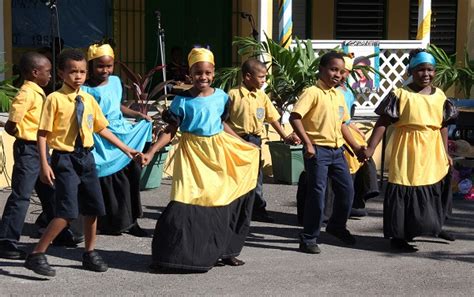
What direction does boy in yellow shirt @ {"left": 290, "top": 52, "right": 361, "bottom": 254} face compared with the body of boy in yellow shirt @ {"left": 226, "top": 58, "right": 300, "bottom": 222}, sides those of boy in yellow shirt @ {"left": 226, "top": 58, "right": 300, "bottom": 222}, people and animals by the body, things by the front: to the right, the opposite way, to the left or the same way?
the same way

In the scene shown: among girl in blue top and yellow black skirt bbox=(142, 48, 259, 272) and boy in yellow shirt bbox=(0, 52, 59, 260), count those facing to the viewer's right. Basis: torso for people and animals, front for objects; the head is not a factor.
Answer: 1

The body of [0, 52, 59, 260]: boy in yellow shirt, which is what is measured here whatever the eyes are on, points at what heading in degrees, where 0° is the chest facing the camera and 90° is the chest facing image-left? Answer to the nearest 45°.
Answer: approximately 270°

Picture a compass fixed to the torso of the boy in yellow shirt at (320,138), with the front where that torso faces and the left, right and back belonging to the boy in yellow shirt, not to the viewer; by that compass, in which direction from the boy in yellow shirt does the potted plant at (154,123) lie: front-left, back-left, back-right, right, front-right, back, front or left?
back

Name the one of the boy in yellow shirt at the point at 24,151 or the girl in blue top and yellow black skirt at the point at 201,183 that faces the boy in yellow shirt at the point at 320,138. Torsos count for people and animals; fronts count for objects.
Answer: the boy in yellow shirt at the point at 24,151

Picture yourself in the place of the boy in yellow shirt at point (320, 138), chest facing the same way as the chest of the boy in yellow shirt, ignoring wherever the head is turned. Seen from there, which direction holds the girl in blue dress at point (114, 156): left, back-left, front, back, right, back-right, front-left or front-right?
back-right

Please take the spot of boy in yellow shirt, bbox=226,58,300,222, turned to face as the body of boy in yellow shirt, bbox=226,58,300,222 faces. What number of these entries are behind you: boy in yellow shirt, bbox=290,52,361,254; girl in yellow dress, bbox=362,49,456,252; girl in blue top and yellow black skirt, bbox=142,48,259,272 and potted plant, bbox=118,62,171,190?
1

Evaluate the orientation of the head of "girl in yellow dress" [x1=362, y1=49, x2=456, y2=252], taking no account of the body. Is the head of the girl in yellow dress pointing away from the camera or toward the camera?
toward the camera

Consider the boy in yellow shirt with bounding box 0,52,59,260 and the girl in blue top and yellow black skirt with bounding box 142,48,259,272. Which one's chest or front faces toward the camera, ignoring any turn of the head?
the girl in blue top and yellow black skirt

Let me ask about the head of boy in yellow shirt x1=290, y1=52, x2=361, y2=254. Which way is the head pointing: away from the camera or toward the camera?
toward the camera

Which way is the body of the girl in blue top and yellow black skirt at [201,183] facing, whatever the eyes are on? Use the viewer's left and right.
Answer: facing the viewer

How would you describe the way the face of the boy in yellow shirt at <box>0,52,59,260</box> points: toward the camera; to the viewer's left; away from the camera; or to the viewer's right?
to the viewer's right

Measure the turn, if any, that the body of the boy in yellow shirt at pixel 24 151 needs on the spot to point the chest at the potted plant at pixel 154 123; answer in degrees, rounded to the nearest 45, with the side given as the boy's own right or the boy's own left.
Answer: approximately 45° to the boy's own left

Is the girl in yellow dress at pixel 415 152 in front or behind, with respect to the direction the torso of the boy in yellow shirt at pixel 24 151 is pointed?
in front

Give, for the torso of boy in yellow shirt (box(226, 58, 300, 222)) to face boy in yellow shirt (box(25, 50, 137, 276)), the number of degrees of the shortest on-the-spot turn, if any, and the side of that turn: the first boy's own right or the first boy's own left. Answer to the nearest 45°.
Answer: approximately 90° to the first boy's own right

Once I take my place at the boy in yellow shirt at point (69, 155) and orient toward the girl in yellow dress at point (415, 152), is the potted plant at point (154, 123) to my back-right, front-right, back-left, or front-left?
front-left

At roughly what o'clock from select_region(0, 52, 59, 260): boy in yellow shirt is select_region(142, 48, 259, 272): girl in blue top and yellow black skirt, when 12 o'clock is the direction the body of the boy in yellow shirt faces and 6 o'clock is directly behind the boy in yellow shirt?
The girl in blue top and yellow black skirt is roughly at 1 o'clock from the boy in yellow shirt.

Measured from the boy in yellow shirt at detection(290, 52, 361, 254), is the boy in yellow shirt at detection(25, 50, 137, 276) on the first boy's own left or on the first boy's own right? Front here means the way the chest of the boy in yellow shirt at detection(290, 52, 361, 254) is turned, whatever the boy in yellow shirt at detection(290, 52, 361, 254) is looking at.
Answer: on the first boy's own right

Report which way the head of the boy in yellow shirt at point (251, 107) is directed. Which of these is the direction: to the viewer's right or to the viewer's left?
to the viewer's right
